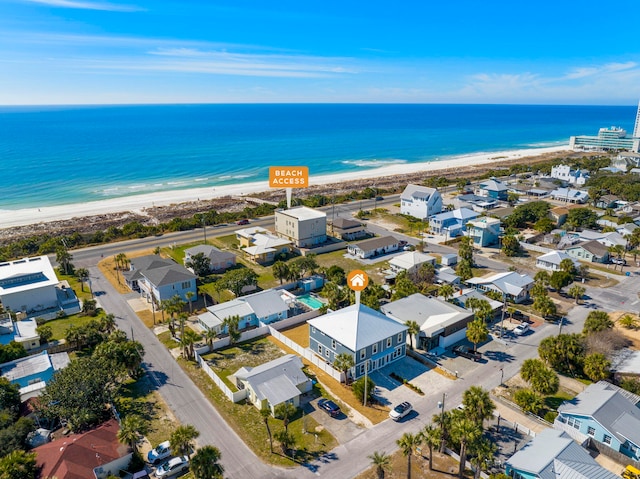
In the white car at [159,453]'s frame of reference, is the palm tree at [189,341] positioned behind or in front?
behind

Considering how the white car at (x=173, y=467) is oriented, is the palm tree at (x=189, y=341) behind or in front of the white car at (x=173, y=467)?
behind

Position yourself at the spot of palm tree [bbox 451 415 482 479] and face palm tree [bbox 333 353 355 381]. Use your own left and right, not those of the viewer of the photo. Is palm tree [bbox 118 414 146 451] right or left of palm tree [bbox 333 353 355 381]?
left

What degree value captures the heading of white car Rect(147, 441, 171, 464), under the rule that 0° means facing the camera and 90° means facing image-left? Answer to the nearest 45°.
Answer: approximately 45°

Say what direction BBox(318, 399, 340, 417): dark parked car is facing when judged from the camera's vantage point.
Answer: facing away from the viewer and to the left of the viewer

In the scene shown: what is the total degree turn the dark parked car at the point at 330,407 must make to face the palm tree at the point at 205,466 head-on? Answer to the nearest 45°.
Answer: approximately 90° to its left

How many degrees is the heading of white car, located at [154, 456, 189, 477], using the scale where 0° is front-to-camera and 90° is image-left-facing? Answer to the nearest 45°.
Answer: approximately 45°

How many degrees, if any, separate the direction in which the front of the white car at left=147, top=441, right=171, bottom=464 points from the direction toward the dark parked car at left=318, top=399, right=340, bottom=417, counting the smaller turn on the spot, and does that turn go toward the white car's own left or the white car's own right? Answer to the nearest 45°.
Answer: approximately 135° to the white car's own left

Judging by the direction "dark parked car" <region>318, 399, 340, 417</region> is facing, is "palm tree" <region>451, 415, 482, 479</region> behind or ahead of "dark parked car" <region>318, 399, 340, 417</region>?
behind

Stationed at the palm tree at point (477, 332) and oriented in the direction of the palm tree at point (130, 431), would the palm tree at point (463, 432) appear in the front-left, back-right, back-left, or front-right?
front-left

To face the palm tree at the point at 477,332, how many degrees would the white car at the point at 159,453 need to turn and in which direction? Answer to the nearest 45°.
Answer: approximately 135° to its left
